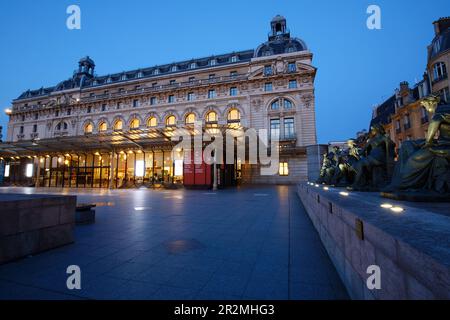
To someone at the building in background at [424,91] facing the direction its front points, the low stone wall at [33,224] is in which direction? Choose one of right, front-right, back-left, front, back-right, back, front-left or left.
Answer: front-left

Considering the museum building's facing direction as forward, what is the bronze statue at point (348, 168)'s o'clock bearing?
The bronze statue is roughly at 10 o'clock from the museum building.

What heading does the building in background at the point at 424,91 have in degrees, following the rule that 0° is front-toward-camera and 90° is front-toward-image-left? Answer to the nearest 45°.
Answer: approximately 45°

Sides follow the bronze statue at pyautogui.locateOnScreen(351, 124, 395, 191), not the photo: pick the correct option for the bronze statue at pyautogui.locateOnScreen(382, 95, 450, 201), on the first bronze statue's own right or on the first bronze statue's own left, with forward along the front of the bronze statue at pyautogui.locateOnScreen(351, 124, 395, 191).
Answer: on the first bronze statue's own left

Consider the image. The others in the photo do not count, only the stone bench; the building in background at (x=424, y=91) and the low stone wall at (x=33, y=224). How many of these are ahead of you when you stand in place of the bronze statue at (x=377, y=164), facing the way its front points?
2

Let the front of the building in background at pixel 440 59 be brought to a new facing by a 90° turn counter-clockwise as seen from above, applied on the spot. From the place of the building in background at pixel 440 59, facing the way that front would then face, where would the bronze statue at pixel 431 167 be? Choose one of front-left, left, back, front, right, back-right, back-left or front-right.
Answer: front-right

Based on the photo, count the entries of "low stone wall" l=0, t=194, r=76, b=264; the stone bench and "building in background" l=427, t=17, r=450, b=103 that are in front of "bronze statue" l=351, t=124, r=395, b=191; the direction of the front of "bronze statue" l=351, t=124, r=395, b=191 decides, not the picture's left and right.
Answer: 2

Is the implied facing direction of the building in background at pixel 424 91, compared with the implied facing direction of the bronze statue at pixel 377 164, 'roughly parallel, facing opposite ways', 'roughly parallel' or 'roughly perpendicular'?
roughly parallel

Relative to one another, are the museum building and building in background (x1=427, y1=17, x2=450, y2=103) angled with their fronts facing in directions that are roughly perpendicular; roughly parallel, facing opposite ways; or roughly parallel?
roughly perpendicular

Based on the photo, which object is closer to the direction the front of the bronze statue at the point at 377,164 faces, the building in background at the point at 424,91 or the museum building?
the museum building

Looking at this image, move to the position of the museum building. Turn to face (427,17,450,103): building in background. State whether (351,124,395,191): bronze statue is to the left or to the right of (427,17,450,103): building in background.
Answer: right

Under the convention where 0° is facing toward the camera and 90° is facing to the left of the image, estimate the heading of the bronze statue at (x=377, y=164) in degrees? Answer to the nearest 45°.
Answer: approximately 45°

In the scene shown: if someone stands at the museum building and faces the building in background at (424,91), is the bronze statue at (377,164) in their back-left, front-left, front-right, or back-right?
front-right

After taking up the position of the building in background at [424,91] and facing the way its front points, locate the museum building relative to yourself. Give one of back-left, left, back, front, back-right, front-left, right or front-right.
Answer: front

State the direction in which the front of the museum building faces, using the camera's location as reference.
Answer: facing the viewer and to the left of the viewer

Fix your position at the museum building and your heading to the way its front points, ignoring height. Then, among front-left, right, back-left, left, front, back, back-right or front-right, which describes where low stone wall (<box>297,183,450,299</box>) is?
front-left

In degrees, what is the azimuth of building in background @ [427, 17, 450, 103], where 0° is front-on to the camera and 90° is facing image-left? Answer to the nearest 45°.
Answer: approximately 45°
